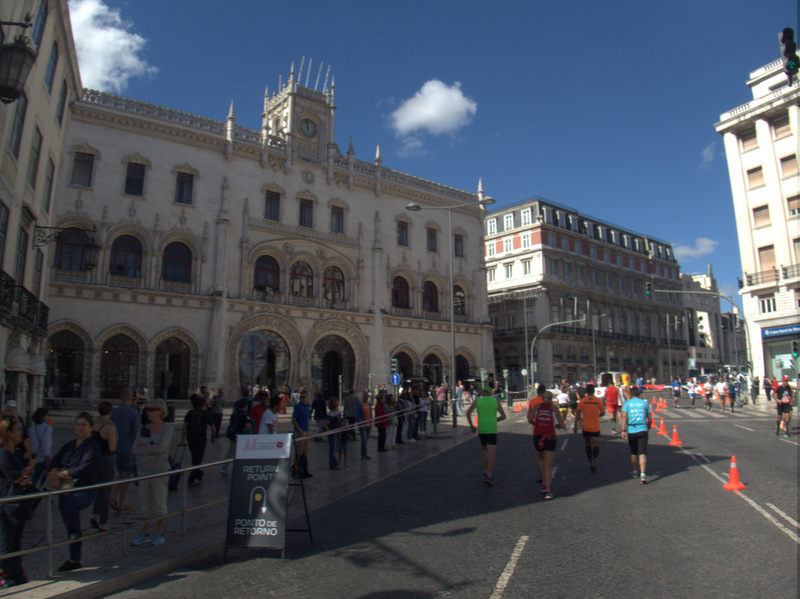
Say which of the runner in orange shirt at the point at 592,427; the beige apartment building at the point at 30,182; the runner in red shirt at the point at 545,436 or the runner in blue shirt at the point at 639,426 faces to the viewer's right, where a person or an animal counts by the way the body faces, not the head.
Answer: the beige apartment building

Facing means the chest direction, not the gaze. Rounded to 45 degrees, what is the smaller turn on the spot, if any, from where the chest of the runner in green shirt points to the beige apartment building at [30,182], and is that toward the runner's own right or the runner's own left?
approximately 90° to the runner's own left

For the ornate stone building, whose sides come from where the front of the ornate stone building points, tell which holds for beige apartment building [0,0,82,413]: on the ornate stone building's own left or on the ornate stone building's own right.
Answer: on the ornate stone building's own right

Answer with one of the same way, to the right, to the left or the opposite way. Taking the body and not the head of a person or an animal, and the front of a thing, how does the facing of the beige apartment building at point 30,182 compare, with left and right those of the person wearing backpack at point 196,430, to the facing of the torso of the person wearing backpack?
to the right

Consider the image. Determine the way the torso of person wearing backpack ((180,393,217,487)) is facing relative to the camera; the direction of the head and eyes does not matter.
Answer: away from the camera

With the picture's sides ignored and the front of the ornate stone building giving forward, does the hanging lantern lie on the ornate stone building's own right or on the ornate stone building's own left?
on the ornate stone building's own right

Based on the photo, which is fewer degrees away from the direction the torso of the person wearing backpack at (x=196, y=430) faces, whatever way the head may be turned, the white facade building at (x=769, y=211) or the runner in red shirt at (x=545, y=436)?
the white facade building

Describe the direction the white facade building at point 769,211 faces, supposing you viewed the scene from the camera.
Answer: facing the viewer and to the left of the viewer

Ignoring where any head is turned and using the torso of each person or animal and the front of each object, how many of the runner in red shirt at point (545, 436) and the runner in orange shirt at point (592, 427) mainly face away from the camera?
2

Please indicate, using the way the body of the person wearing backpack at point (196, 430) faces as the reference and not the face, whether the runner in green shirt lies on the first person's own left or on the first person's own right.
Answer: on the first person's own right

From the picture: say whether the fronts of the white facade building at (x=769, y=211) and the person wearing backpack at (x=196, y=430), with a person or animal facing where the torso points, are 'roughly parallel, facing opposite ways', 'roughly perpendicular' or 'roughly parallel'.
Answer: roughly perpendicular

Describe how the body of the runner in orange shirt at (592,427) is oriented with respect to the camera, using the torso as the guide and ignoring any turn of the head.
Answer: away from the camera

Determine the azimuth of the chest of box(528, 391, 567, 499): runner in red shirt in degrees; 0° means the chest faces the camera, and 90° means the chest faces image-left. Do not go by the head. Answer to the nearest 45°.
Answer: approximately 180°

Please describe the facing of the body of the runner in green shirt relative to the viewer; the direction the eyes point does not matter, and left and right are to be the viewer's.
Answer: facing away from the viewer

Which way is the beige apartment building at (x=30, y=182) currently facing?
to the viewer's right

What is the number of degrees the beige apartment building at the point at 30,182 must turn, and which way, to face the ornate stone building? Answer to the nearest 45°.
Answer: approximately 45° to its left
